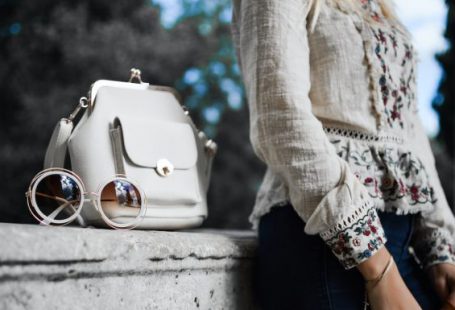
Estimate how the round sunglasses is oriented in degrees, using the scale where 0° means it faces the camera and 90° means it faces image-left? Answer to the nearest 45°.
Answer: approximately 0°
